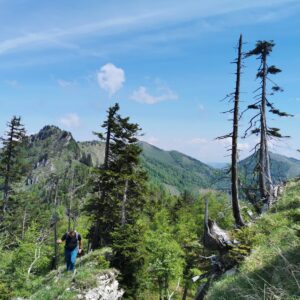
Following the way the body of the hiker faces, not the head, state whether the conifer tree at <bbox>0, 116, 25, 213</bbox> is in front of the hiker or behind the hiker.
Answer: behind

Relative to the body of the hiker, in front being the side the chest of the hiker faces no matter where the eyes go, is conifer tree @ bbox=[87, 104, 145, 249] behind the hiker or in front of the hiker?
behind

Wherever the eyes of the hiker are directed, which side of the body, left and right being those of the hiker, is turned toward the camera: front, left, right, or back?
front

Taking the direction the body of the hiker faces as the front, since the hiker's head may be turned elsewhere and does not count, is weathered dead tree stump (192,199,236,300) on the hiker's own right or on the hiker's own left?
on the hiker's own left

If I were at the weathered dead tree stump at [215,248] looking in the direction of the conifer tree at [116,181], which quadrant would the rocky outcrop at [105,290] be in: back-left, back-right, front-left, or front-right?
front-left

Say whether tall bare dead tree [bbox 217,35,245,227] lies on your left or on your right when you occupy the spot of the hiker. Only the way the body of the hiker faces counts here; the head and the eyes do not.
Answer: on your left
